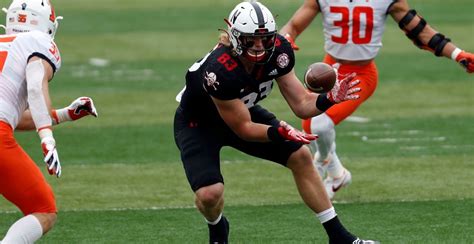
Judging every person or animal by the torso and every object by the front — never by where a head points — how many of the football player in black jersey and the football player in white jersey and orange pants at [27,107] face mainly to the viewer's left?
0

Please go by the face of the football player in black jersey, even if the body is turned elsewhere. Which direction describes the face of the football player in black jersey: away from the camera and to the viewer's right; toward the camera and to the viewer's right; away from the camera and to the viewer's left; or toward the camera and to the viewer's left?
toward the camera and to the viewer's right

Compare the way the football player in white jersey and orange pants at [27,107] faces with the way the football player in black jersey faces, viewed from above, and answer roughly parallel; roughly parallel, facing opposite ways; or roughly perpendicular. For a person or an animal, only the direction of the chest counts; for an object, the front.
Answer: roughly perpendicular

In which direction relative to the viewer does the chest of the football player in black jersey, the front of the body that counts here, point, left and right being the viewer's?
facing the viewer and to the right of the viewer

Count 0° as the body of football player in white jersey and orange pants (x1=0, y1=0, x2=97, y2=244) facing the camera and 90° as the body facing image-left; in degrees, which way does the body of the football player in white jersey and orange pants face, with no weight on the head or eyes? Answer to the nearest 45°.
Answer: approximately 225°

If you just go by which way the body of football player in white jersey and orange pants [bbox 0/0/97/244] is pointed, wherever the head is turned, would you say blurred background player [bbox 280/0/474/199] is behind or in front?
in front

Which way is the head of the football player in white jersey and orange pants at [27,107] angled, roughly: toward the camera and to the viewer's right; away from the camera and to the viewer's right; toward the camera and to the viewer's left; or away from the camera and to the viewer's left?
away from the camera and to the viewer's right

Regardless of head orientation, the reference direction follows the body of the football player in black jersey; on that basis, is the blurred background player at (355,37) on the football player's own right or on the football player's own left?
on the football player's own left
